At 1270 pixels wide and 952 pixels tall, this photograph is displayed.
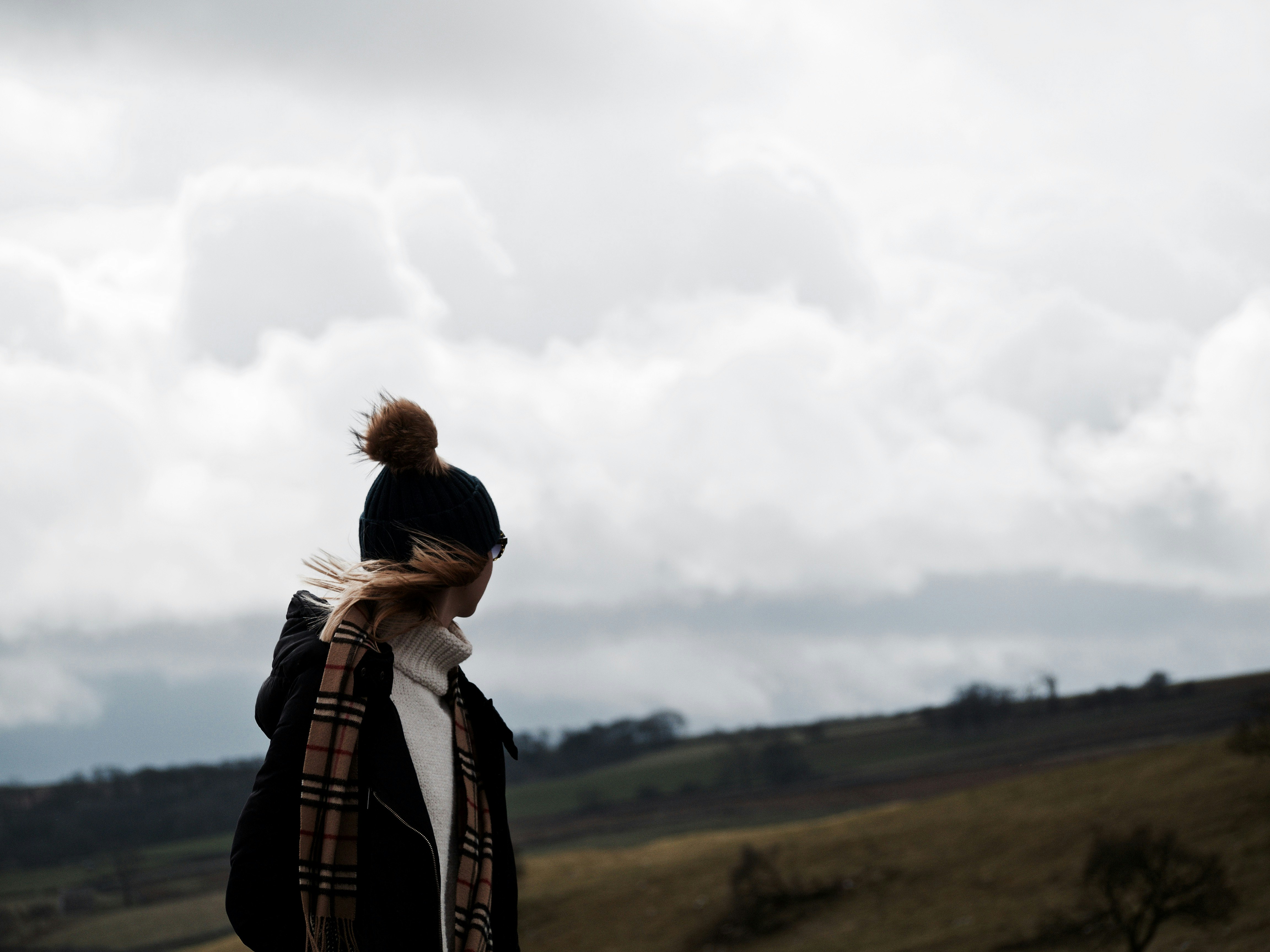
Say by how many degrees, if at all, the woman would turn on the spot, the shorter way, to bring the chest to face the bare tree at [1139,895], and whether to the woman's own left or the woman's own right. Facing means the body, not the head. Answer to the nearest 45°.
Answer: approximately 90° to the woman's own left

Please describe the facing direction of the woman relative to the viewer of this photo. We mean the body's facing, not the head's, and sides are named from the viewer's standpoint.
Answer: facing the viewer and to the right of the viewer

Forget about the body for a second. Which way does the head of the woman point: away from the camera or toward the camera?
away from the camera
